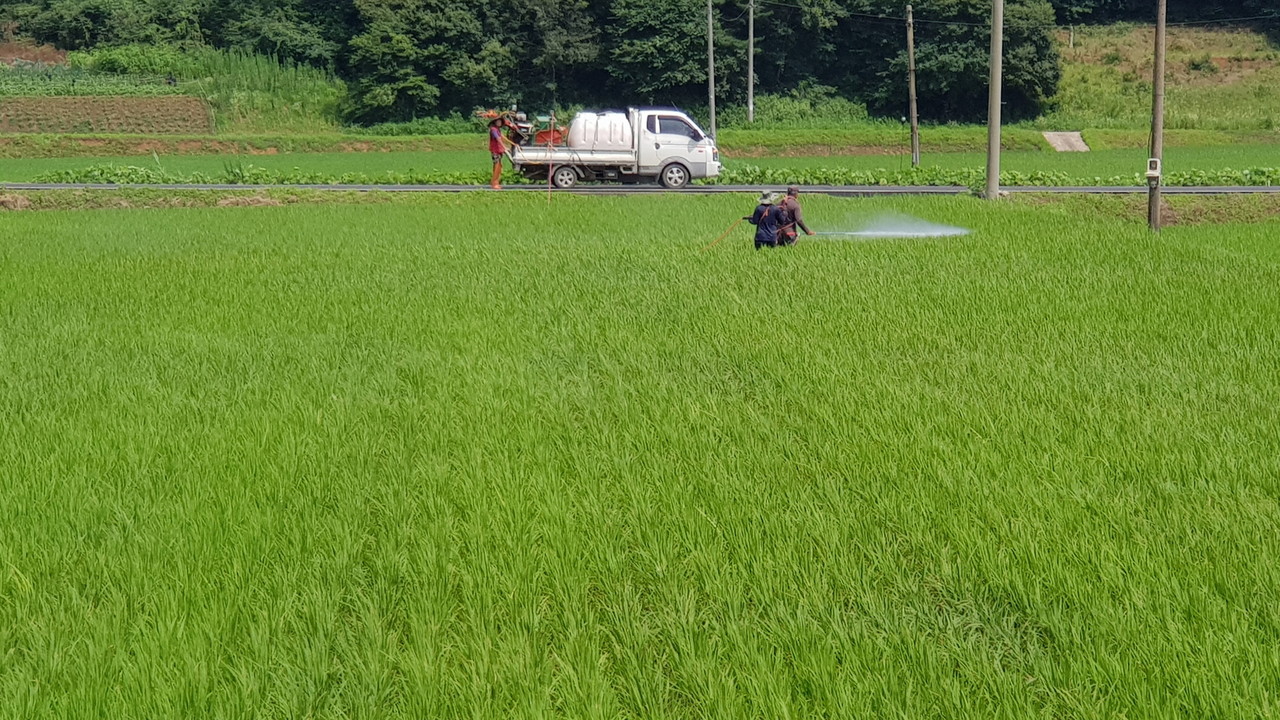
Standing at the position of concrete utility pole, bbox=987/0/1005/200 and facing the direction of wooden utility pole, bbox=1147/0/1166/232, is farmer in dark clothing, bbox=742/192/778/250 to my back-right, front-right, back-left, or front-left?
front-right

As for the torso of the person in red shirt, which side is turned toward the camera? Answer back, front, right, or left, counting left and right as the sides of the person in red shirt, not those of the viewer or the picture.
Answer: right

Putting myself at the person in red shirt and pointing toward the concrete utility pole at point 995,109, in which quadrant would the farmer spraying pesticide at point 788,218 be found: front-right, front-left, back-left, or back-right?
front-right

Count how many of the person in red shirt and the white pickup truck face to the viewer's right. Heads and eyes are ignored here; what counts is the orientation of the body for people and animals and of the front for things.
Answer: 2

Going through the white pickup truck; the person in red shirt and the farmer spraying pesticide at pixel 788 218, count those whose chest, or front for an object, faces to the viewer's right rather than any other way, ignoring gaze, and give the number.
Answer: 3

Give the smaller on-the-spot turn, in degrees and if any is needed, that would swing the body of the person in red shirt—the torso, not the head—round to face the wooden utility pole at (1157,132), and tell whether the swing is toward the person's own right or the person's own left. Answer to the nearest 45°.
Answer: approximately 45° to the person's own right

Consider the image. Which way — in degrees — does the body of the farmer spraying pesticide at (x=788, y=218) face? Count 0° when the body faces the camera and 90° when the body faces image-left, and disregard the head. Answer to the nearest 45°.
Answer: approximately 270°

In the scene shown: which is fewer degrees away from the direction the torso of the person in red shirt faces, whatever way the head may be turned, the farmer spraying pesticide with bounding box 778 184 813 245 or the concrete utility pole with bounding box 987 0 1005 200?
the concrete utility pole

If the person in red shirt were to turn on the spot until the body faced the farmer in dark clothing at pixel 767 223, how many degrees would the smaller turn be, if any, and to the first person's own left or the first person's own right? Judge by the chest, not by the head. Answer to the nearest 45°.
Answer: approximately 90° to the first person's own right

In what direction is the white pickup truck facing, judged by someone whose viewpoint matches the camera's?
facing to the right of the viewer
